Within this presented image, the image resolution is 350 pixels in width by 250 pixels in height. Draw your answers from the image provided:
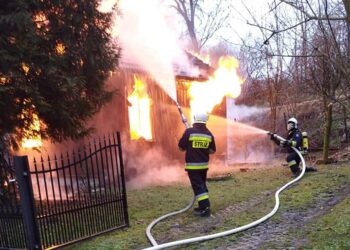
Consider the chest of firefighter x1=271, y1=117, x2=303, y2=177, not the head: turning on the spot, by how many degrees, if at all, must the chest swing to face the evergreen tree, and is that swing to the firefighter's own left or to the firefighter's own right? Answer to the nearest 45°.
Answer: approximately 45° to the firefighter's own left

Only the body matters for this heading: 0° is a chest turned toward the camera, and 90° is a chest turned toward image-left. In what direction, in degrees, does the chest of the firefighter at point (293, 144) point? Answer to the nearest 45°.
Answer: approximately 90°

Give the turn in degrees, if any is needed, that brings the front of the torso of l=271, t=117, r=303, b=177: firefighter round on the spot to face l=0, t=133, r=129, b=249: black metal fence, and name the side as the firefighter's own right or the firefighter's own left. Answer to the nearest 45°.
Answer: approximately 45° to the firefighter's own left

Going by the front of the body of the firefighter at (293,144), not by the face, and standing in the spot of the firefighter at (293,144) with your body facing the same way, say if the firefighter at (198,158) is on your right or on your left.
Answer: on your left

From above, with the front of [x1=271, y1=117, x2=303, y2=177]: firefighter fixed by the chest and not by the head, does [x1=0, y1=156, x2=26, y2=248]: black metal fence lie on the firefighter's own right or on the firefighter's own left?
on the firefighter's own left

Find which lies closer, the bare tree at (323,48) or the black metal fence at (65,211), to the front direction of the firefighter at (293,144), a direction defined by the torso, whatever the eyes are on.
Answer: the black metal fence
